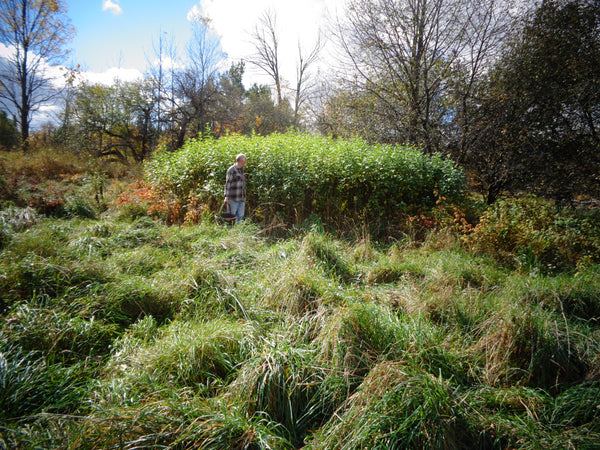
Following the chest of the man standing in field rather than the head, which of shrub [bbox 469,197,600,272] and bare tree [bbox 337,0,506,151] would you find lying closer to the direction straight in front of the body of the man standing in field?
the shrub

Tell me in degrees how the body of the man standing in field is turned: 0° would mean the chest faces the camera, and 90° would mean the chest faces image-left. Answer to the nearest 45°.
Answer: approximately 315°

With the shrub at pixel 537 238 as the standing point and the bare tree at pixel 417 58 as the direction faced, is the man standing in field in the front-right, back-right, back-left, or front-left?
front-left

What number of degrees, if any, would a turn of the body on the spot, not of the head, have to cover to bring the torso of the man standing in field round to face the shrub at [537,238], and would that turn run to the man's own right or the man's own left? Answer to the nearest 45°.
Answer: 0° — they already face it

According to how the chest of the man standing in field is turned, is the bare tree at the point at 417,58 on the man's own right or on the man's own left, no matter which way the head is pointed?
on the man's own left
